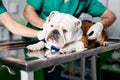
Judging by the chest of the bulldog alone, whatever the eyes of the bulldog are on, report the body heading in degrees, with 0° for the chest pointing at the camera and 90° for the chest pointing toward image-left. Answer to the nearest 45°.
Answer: approximately 45°

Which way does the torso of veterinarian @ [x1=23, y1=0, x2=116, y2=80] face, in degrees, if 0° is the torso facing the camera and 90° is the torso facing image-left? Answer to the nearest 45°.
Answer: approximately 0°

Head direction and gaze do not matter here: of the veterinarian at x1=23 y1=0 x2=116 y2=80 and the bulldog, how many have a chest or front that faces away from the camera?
0
